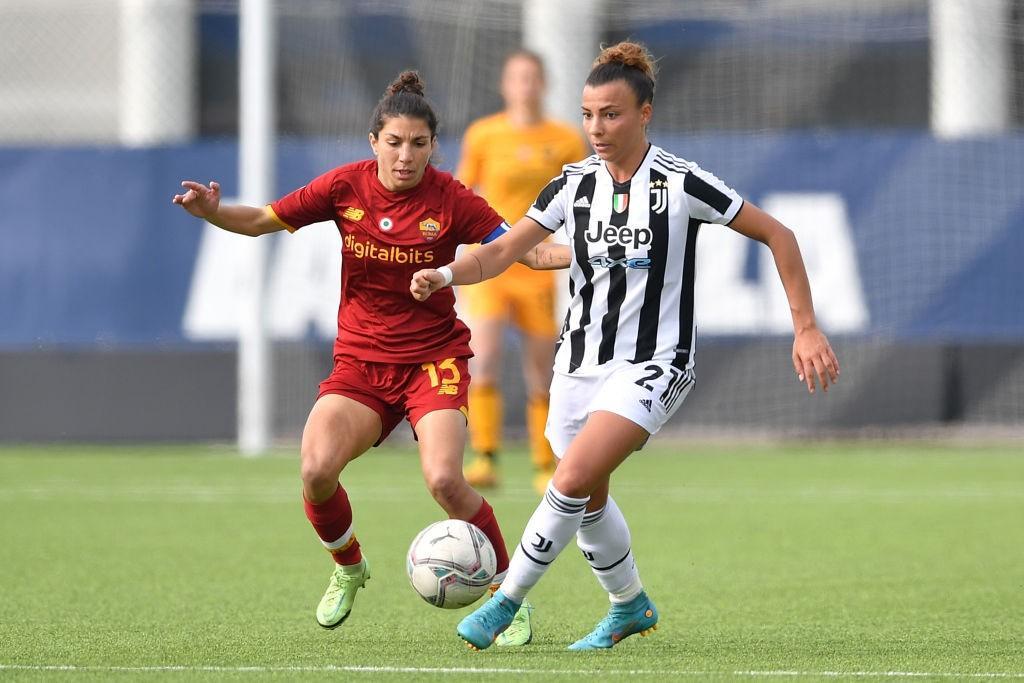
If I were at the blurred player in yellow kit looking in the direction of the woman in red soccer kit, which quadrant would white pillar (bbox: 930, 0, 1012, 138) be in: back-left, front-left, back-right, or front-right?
back-left

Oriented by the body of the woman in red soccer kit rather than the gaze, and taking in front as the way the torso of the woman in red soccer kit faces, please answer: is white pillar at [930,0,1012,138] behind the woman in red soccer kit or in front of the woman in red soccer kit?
behind

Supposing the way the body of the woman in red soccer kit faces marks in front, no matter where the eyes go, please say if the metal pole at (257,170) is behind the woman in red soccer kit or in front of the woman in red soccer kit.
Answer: behind

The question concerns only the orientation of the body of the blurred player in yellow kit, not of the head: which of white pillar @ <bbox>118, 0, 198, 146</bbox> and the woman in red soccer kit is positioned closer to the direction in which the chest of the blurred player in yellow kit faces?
the woman in red soccer kit

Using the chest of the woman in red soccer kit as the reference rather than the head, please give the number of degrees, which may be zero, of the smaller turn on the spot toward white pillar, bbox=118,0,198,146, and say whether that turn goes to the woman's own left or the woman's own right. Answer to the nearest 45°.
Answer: approximately 180°

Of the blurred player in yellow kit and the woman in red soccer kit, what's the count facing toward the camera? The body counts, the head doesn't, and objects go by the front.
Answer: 2

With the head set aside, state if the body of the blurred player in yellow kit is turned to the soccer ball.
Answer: yes

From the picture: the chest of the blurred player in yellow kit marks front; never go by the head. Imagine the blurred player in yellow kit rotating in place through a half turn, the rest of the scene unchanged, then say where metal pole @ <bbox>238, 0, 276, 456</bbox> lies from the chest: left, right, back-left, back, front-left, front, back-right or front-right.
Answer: front-left

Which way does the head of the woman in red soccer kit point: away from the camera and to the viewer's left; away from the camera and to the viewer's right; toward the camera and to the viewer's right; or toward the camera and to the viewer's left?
toward the camera and to the viewer's right

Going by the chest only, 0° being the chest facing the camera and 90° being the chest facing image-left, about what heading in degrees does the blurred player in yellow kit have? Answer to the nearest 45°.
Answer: approximately 0°
